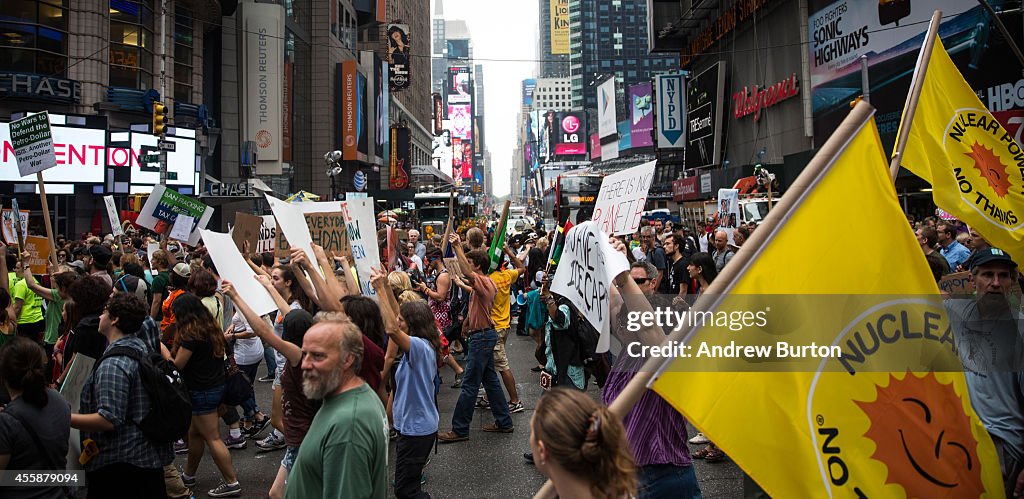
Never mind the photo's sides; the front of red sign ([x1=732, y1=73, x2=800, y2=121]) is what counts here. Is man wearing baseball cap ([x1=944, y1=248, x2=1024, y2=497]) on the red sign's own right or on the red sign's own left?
on the red sign's own left

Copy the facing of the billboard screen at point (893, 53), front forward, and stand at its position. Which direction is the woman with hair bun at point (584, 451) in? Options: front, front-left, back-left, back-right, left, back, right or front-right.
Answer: front-left

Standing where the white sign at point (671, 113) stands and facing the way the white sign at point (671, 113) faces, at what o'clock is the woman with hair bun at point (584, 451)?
The woman with hair bun is roughly at 12 o'clock from the white sign.

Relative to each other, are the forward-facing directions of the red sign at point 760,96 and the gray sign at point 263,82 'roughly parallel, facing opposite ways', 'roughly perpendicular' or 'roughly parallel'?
roughly perpendicular

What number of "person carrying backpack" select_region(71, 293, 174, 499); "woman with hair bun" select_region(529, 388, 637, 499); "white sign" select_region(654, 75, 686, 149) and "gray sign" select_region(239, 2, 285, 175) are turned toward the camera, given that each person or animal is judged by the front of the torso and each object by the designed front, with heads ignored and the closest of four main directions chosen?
2

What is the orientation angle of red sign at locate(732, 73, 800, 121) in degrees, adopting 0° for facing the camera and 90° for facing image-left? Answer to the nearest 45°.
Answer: approximately 45°

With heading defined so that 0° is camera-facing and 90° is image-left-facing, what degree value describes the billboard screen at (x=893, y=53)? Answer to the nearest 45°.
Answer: approximately 45°

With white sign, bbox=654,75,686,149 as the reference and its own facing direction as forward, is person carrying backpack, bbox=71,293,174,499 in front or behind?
in front

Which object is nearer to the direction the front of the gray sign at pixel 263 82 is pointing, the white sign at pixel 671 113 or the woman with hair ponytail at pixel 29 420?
the woman with hair ponytail

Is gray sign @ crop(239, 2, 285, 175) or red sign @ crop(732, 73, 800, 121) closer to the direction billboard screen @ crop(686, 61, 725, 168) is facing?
the gray sign

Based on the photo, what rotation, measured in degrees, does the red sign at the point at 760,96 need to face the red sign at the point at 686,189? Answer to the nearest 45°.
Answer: approximately 90° to its right

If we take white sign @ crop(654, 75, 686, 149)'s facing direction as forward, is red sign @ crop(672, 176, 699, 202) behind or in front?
in front
